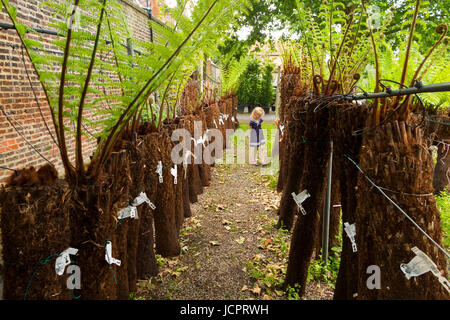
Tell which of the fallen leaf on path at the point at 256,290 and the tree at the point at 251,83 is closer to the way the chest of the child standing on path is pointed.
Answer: the fallen leaf on path

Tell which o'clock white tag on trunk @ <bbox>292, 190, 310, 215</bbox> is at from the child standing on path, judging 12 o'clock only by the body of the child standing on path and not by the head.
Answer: The white tag on trunk is roughly at 12 o'clock from the child standing on path.

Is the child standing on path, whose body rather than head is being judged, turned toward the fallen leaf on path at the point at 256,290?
yes

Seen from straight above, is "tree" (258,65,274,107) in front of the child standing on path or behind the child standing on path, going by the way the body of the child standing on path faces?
behind

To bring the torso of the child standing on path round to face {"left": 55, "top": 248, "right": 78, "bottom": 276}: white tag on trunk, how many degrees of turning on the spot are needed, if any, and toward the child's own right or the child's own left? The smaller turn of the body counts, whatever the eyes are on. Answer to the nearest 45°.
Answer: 0° — they already face it
